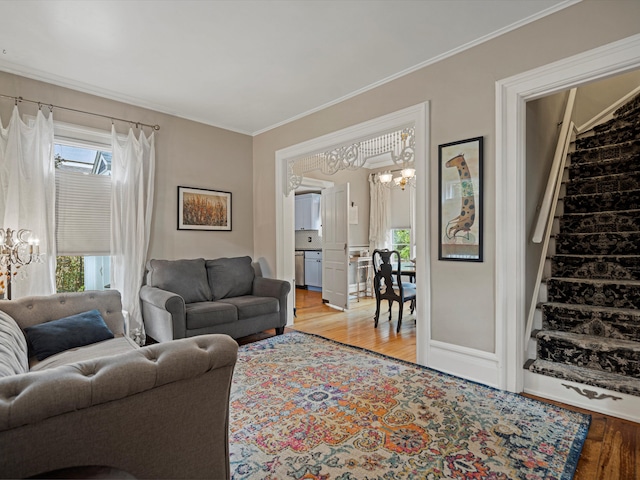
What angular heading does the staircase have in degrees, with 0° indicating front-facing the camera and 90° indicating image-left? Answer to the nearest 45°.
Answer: approximately 0°

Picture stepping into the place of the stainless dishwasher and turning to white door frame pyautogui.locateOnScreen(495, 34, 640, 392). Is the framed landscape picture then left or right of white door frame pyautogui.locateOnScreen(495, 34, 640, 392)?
right

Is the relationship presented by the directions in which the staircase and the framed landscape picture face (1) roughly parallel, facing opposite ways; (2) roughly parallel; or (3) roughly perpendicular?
roughly perpendicular

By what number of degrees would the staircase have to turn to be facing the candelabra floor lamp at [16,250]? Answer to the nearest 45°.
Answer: approximately 45° to its right

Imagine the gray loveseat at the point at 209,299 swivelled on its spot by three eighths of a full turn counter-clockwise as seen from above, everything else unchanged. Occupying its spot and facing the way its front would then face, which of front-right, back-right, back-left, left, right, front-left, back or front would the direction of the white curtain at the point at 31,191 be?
left

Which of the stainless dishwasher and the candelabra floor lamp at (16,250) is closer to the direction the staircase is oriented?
the candelabra floor lamp

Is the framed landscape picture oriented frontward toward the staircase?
yes

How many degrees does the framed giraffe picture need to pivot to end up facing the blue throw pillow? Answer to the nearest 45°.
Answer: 0° — it already faces it

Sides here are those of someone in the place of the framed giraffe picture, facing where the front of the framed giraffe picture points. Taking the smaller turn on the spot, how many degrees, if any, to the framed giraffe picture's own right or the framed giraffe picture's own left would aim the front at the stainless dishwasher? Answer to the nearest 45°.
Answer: approximately 90° to the framed giraffe picture's own right
